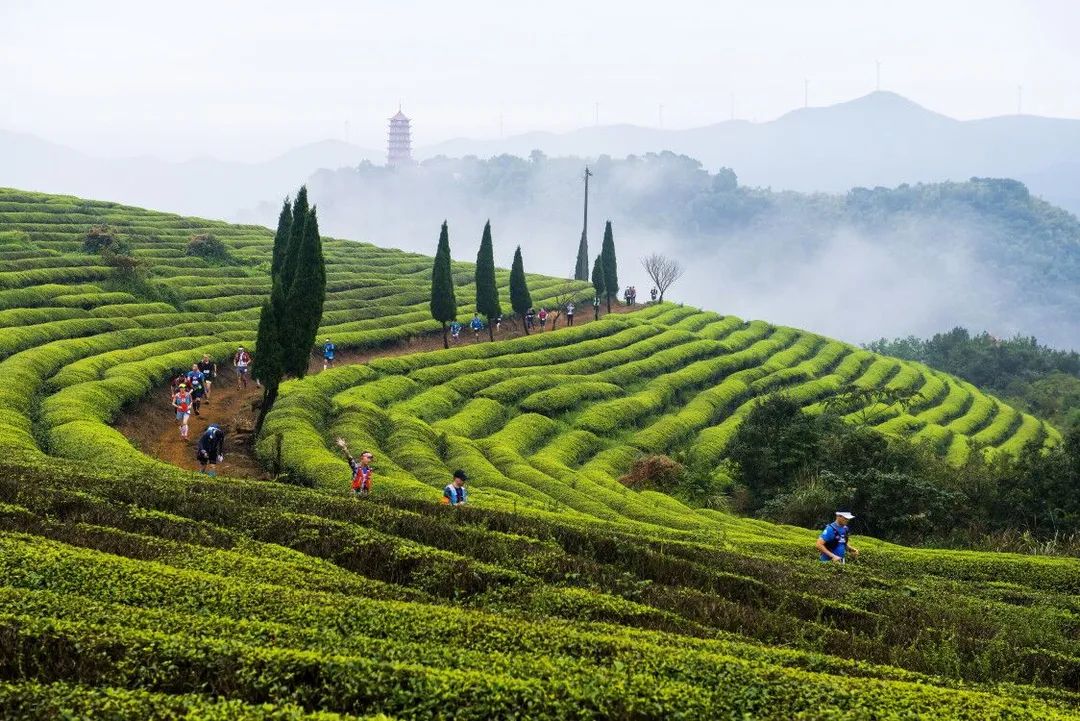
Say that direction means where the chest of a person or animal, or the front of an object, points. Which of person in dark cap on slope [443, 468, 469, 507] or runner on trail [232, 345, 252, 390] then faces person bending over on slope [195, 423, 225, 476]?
the runner on trail

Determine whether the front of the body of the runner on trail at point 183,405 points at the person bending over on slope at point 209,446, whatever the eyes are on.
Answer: yes

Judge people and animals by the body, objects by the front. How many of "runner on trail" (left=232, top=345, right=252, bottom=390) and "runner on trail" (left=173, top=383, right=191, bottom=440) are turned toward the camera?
2

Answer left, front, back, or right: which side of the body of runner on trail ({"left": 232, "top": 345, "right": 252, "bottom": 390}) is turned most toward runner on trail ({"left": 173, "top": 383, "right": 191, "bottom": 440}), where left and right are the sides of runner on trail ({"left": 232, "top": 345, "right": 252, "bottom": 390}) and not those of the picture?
front

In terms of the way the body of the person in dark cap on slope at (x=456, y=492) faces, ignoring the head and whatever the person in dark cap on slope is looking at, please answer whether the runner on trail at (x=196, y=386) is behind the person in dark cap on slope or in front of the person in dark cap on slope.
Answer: behind

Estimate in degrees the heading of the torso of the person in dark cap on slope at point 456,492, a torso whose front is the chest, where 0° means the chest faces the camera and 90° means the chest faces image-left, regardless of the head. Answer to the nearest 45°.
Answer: approximately 315°

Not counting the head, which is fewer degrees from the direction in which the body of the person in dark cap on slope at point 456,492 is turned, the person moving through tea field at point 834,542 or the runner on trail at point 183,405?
the person moving through tea field

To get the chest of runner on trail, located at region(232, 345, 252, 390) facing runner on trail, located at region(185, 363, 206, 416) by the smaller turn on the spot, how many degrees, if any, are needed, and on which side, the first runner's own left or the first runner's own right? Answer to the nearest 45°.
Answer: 0° — they already face them
